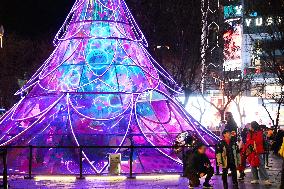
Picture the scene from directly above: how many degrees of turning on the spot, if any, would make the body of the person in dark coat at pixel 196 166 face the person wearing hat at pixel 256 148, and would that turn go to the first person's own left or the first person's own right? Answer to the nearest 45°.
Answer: approximately 90° to the first person's own left

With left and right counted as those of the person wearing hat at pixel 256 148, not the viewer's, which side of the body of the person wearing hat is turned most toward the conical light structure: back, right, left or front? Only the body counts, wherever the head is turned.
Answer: front

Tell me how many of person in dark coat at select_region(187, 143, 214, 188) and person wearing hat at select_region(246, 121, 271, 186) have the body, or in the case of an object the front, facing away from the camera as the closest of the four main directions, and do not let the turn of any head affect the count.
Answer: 0

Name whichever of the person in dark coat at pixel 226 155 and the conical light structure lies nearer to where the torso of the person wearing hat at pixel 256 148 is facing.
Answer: the person in dark coat

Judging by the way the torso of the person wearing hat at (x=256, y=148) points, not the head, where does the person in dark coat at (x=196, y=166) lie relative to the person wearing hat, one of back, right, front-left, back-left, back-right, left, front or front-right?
front

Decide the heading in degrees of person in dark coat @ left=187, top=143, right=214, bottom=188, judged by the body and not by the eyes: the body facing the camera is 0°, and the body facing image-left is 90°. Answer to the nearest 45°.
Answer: approximately 315°

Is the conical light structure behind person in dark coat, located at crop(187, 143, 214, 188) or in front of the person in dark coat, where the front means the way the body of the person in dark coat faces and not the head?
behind

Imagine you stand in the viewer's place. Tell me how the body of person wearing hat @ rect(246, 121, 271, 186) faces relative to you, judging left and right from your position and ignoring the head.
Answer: facing the viewer and to the left of the viewer
